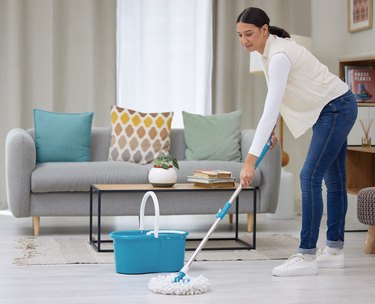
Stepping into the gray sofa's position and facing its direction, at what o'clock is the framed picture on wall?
The framed picture on wall is roughly at 8 o'clock from the gray sofa.

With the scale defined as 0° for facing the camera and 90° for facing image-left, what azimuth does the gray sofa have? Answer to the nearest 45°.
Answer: approximately 0°

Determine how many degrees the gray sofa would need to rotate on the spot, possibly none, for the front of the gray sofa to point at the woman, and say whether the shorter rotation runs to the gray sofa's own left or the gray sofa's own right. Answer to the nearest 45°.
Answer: approximately 45° to the gray sofa's own left

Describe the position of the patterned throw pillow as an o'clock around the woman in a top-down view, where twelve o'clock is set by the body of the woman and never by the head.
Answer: The patterned throw pillow is roughly at 2 o'clock from the woman.

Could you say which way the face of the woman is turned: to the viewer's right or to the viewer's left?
to the viewer's left

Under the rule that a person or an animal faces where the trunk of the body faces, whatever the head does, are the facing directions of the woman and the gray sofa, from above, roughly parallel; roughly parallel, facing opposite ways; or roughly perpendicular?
roughly perpendicular

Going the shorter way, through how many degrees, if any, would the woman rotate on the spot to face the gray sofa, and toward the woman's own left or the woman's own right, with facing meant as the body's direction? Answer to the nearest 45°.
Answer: approximately 45° to the woman's own right

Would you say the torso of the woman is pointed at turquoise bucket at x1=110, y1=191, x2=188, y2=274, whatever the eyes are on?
yes

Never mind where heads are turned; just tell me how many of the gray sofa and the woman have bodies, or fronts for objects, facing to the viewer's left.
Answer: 1

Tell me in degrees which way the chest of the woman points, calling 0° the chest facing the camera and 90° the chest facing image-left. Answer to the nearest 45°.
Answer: approximately 90°
